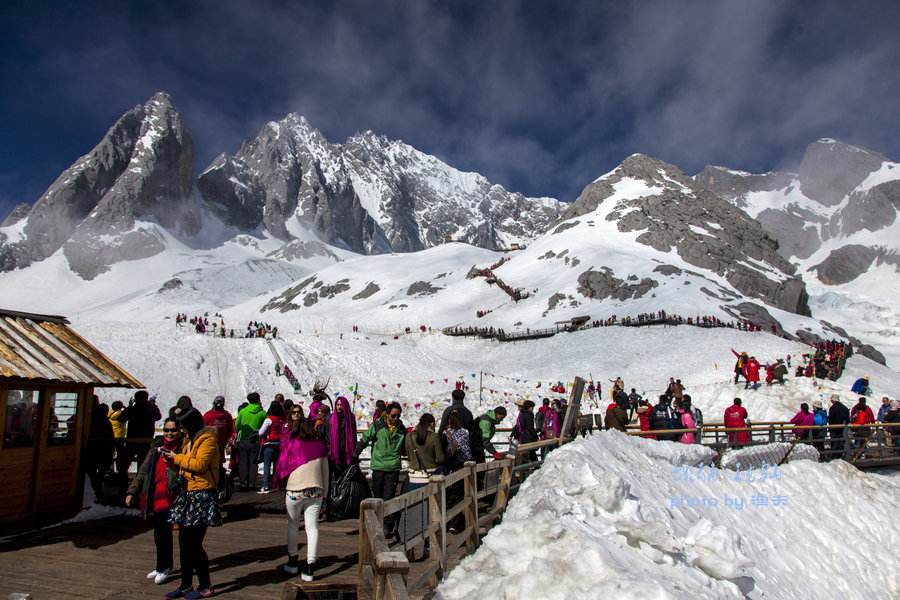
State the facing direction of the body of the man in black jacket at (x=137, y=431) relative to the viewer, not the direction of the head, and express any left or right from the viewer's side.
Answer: facing away from the viewer

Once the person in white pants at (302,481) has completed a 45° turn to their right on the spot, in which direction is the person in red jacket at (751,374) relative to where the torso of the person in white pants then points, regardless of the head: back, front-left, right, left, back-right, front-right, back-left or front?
front

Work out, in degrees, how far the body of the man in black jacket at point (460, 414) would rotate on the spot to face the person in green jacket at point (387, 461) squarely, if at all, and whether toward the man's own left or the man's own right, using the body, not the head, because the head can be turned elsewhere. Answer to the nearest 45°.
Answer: approximately 135° to the man's own left

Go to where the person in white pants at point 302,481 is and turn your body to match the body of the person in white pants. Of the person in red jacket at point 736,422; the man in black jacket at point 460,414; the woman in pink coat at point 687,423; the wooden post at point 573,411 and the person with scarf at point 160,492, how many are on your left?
1

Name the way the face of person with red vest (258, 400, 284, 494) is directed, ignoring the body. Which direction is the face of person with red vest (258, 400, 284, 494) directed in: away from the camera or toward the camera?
away from the camera

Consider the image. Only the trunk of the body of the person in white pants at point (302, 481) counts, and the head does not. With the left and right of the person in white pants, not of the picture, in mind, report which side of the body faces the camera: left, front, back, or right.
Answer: back

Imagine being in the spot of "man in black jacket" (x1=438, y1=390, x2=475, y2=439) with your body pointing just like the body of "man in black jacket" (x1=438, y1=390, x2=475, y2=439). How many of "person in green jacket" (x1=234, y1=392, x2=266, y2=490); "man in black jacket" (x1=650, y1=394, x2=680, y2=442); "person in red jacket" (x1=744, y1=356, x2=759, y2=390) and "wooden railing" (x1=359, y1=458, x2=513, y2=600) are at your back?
1

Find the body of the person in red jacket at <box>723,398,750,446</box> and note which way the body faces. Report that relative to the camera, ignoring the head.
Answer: away from the camera
